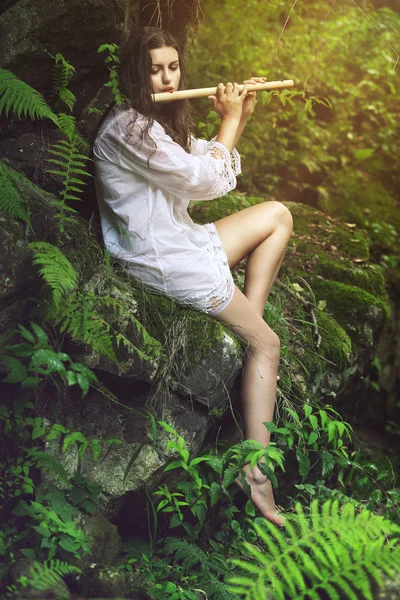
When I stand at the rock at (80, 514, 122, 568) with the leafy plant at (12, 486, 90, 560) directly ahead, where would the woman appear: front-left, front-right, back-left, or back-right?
back-right

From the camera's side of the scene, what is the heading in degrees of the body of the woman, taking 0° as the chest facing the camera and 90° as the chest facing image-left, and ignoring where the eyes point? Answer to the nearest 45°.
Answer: approximately 270°

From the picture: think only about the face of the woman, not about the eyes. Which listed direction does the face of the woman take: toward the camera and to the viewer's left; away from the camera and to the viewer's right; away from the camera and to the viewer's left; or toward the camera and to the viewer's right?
toward the camera and to the viewer's right
